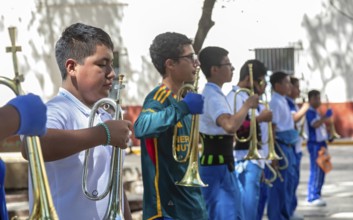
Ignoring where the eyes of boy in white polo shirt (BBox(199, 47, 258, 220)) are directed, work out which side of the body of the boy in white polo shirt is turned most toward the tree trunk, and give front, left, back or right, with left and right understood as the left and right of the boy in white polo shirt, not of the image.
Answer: left

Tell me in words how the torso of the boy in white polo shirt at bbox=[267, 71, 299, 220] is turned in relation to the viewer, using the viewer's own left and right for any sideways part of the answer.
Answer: facing to the right of the viewer

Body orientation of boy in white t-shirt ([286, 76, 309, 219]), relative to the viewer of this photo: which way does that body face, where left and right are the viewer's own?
facing to the right of the viewer

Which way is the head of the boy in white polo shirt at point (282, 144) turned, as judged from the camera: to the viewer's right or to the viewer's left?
to the viewer's right

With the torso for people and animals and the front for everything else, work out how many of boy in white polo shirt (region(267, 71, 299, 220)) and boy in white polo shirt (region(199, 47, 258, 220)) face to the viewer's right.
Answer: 2

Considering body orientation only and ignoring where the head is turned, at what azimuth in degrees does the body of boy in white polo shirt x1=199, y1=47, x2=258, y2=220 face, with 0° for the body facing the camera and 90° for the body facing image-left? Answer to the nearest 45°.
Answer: approximately 270°
